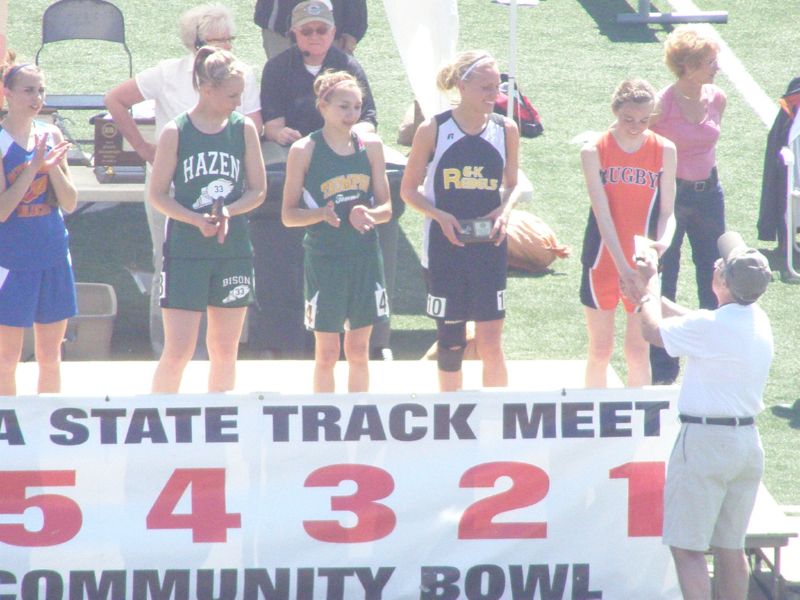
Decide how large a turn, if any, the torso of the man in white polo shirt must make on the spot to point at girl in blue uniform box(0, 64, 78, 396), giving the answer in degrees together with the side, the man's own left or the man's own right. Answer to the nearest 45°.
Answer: approximately 45° to the man's own left

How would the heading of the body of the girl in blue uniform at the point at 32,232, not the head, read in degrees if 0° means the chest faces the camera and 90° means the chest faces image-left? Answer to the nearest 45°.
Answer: approximately 315°

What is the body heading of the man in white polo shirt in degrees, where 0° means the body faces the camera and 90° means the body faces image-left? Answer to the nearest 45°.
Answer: approximately 135°

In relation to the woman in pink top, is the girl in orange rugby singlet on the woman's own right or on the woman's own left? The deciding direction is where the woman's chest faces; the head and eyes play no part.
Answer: on the woman's own right

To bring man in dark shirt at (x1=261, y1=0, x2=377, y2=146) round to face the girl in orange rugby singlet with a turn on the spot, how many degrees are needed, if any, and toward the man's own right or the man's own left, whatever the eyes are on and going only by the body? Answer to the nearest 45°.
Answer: approximately 45° to the man's own left

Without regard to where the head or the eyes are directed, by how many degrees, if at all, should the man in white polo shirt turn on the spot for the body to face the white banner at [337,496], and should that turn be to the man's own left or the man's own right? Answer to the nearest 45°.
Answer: approximately 45° to the man's own left

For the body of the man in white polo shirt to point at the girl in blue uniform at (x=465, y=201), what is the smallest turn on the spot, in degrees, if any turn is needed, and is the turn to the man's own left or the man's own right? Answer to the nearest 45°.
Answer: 0° — they already face them
